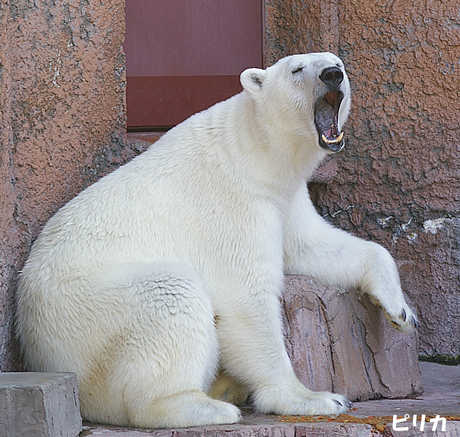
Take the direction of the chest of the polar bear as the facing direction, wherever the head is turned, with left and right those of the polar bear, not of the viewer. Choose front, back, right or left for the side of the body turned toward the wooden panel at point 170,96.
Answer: left

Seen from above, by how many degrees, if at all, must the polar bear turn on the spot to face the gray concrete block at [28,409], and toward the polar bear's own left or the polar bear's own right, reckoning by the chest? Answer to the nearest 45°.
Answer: approximately 135° to the polar bear's own right

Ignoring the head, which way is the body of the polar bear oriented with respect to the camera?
to the viewer's right
